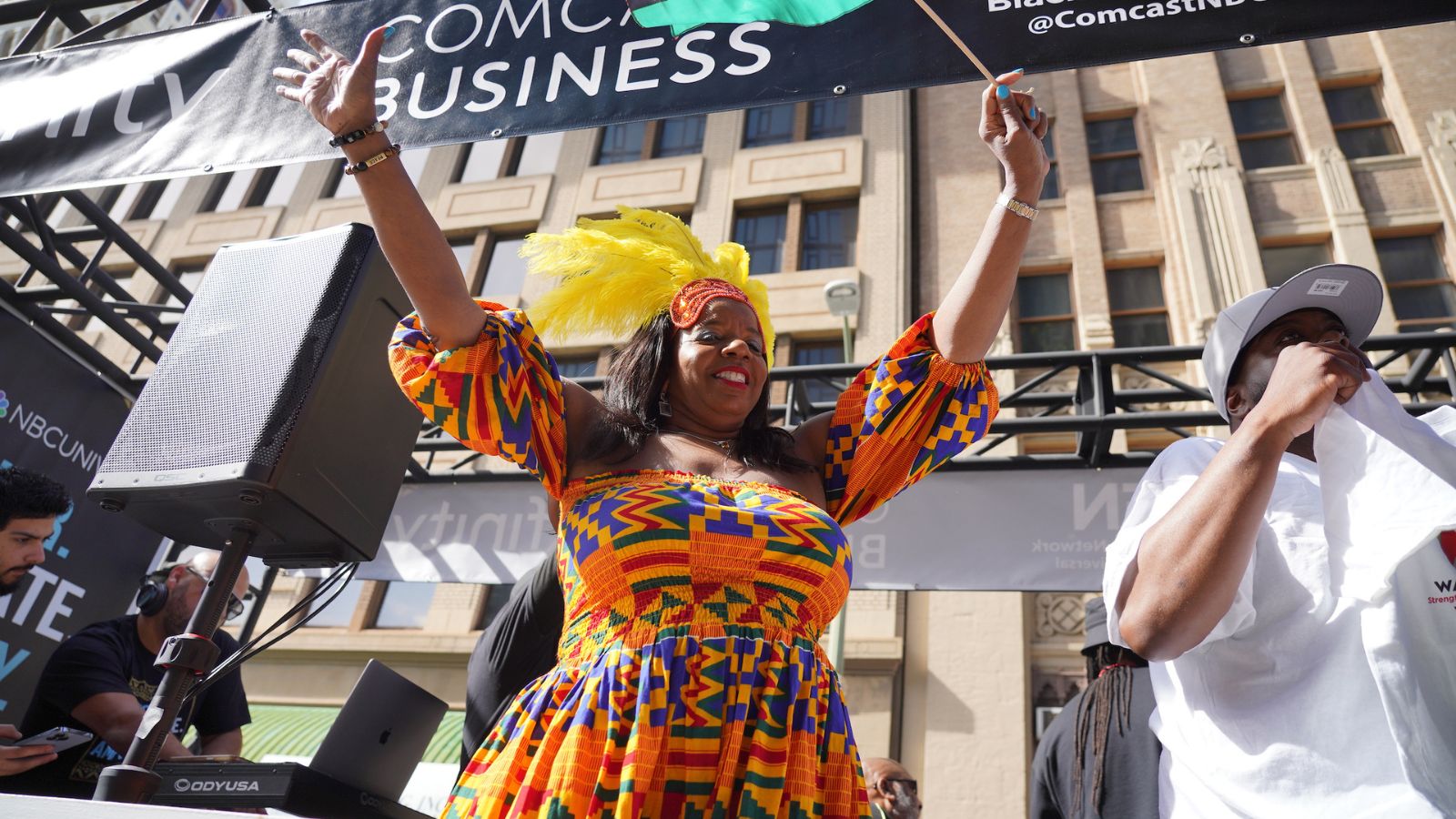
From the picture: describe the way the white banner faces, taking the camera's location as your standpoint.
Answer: facing away from the viewer

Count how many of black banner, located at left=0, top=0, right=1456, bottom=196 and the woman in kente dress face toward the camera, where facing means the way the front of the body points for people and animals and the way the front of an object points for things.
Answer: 2

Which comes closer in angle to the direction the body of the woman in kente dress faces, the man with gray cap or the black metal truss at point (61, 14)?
the man with gray cap

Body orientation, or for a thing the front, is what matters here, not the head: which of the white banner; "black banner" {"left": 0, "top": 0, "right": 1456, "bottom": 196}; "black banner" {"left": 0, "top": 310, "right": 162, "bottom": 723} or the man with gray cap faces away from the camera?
the white banner

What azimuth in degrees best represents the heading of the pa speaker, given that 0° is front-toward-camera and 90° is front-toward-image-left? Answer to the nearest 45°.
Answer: approximately 45°

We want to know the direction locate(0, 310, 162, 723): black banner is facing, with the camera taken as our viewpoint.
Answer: facing the viewer and to the right of the viewer

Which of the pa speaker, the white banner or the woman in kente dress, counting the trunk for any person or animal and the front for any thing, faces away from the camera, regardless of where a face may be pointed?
the white banner

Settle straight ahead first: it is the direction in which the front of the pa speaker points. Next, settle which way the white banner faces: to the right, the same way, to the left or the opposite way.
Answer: the opposite way
